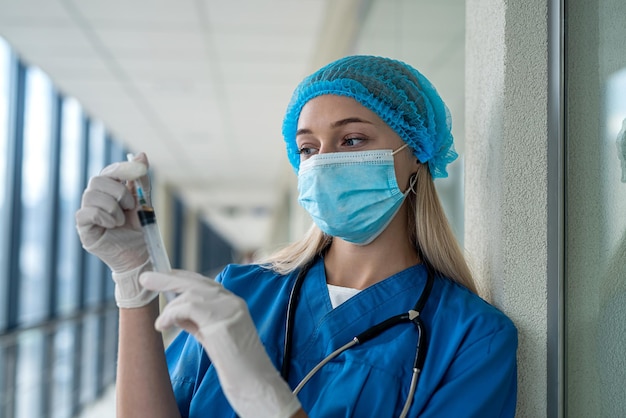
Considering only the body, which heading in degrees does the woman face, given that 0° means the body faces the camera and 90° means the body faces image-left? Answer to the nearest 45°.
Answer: approximately 45°
